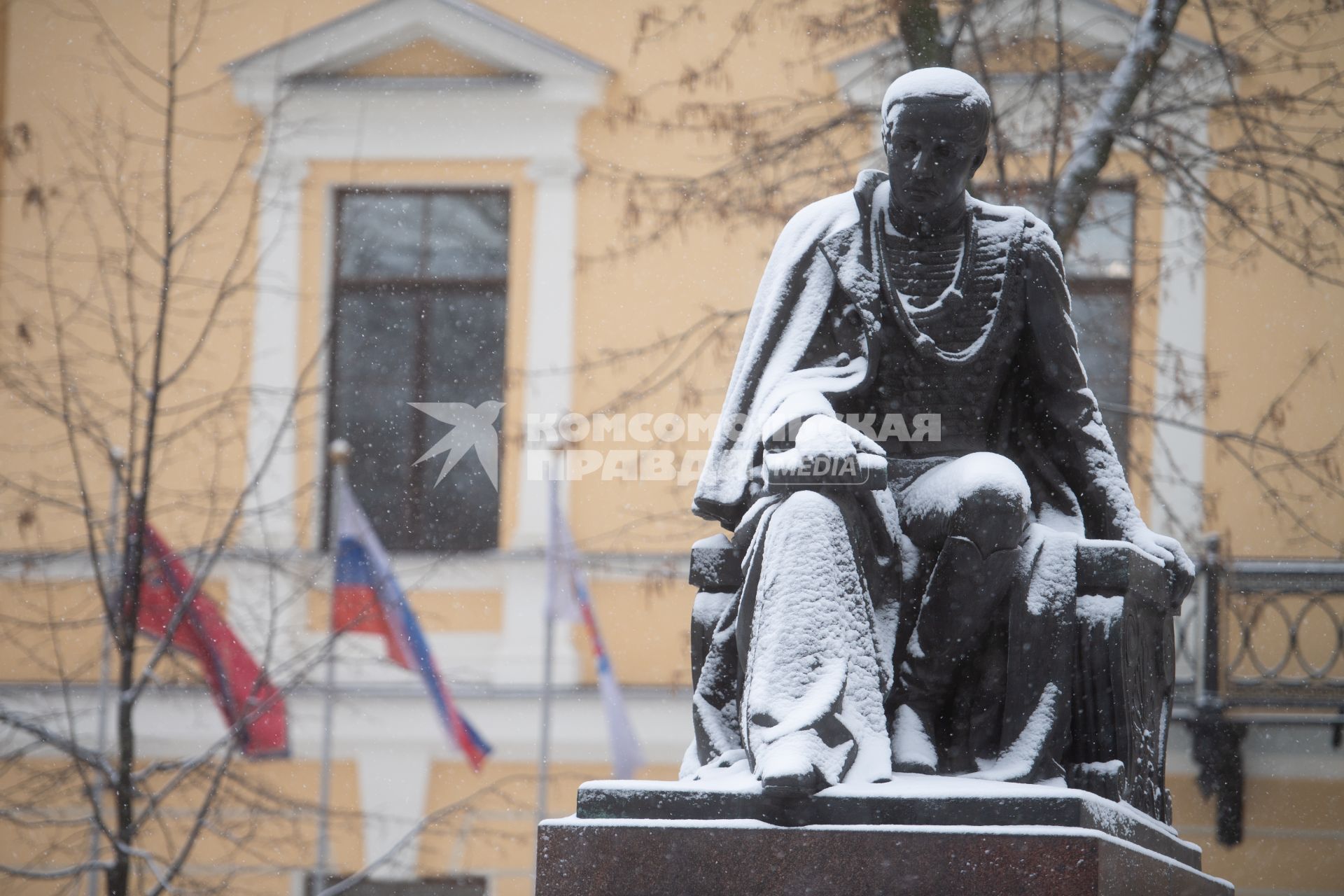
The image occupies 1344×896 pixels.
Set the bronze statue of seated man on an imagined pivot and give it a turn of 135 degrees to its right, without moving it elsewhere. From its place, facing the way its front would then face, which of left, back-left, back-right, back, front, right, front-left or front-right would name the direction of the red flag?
front

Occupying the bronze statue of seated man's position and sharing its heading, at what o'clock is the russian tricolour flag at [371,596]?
The russian tricolour flag is roughly at 5 o'clock from the bronze statue of seated man.

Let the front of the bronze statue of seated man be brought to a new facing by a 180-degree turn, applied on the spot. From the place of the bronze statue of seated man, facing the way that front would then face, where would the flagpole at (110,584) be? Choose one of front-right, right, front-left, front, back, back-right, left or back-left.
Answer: front-left

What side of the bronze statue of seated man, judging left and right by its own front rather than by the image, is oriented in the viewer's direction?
front

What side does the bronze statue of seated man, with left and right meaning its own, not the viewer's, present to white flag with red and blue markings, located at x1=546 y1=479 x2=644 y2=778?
back
